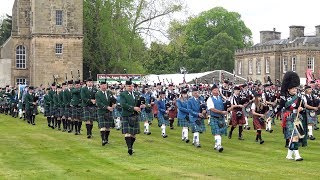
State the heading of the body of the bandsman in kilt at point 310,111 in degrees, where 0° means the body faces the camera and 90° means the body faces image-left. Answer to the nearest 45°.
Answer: approximately 315°

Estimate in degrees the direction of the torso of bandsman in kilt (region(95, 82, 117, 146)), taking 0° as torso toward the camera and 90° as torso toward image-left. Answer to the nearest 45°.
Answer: approximately 315°

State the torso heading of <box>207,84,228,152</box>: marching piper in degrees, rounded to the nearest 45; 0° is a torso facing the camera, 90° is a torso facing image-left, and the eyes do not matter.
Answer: approximately 315°

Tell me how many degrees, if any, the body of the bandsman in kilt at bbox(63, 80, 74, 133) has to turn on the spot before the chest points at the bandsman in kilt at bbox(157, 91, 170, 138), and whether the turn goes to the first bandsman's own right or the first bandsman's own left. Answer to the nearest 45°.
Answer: approximately 45° to the first bandsman's own left

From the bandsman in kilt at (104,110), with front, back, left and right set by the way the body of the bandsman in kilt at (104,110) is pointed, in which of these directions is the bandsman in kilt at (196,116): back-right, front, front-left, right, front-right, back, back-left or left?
front-left

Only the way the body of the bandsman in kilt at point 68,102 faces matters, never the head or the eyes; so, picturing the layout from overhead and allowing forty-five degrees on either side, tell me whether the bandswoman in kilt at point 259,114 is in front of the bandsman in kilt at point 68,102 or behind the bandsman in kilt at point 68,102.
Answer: in front

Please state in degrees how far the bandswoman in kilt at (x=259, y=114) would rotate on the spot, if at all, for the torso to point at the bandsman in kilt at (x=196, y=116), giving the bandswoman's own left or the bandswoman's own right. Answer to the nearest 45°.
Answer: approximately 90° to the bandswoman's own right

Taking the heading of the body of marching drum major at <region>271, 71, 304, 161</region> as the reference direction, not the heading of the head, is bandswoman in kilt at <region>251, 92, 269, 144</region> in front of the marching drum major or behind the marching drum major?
behind

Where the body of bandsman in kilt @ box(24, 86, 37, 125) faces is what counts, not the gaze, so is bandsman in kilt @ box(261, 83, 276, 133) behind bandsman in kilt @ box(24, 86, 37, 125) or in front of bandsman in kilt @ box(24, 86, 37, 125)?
in front

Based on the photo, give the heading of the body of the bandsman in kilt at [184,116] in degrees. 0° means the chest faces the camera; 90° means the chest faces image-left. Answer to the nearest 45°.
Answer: approximately 315°

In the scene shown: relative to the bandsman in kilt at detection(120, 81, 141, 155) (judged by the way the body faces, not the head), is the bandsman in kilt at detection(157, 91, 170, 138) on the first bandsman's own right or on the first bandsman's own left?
on the first bandsman's own left
